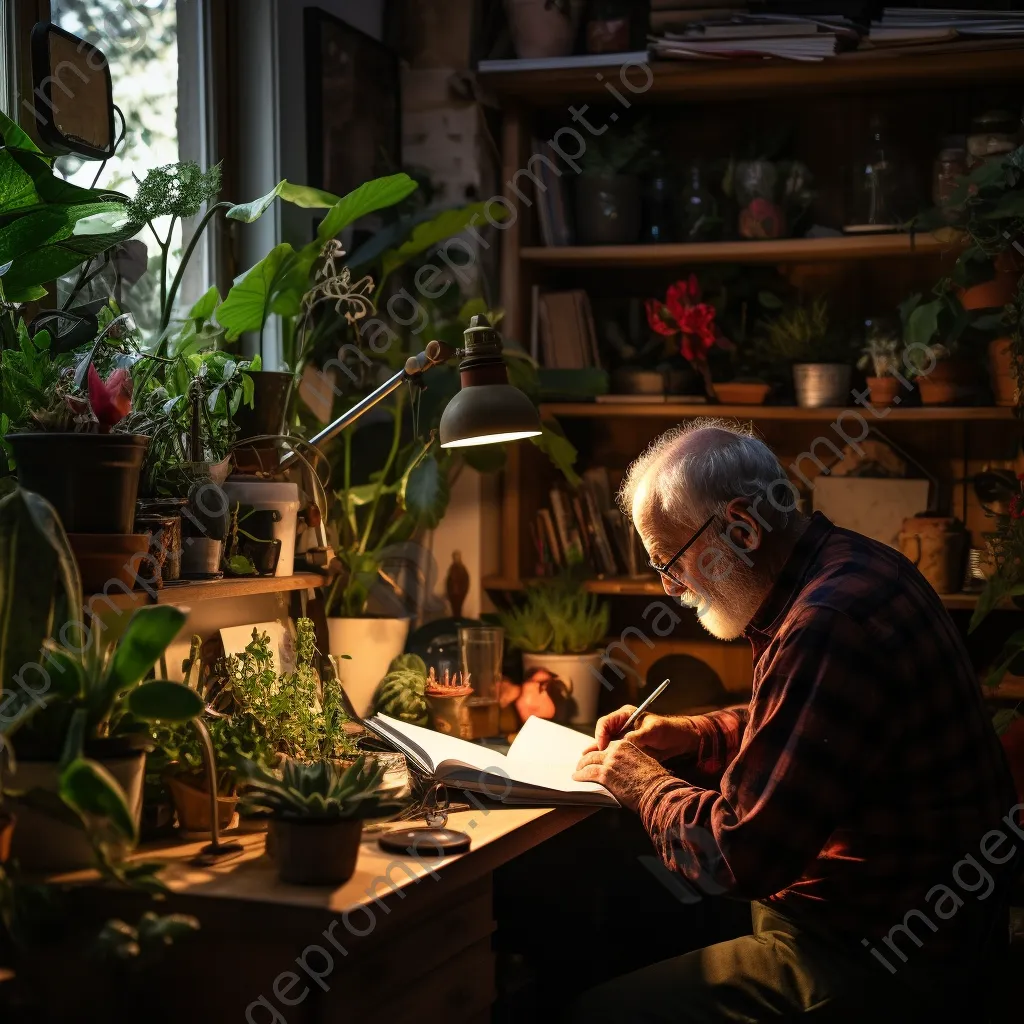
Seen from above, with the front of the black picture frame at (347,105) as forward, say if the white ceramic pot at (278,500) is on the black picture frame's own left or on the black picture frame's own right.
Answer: on the black picture frame's own right

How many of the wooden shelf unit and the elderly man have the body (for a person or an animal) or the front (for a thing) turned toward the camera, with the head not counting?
1

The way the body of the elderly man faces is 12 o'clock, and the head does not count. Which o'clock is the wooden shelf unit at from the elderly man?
The wooden shelf unit is roughly at 3 o'clock from the elderly man.

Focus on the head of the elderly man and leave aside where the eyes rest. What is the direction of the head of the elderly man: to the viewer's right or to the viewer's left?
to the viewer's left

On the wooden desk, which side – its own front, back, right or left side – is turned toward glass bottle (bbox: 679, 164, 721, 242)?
left

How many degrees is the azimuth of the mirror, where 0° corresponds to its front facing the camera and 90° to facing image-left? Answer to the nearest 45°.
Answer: approximately 315°

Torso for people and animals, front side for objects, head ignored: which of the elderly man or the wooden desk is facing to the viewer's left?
the elderly man

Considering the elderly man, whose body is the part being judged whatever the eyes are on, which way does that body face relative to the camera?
to the viewer's left

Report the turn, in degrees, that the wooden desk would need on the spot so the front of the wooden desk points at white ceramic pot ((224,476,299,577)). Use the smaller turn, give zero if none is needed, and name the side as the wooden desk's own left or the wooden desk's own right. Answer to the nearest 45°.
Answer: approximately 135° to the wooden desk's own left

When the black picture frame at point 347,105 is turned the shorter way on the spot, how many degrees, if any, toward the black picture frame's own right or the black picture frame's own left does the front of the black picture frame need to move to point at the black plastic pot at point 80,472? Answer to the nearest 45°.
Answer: approximately 45° to the black picture frame's own right
